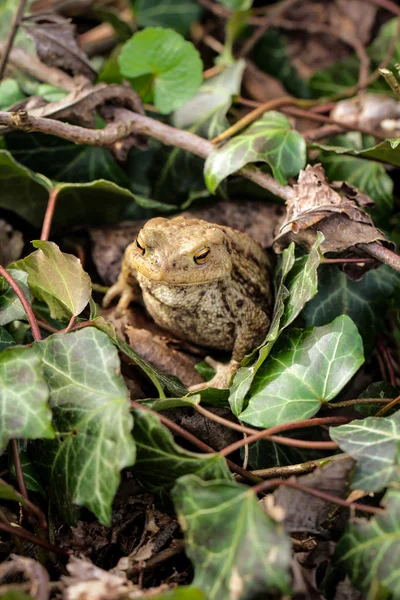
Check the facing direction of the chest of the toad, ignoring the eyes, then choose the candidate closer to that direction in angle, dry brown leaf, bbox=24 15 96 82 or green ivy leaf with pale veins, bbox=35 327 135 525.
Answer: the green ivy leaf with pale veins

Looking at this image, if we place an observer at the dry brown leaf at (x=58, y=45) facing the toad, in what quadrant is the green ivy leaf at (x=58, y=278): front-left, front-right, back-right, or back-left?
front-right

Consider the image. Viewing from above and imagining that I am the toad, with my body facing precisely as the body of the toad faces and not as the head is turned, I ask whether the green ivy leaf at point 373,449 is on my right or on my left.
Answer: on my left

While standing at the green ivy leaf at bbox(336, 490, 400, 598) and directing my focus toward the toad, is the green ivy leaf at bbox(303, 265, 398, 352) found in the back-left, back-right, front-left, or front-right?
front-right

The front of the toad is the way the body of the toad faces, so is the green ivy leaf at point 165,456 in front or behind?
in front

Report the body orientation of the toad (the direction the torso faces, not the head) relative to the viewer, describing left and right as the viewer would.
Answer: facing the viewer and to the left of the viewer

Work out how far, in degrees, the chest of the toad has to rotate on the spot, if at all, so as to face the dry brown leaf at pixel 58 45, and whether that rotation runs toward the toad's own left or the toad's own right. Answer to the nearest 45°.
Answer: approximately 90° to the toad's own right

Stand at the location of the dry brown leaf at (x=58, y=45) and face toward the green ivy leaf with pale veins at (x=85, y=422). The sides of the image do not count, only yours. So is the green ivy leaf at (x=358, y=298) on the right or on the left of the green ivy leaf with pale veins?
left

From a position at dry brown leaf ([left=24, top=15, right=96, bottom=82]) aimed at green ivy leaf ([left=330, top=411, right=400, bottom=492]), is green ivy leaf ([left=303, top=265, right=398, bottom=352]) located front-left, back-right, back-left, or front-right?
front-left
